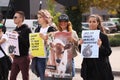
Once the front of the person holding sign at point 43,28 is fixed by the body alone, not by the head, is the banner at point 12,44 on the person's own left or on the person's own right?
on the person's own right

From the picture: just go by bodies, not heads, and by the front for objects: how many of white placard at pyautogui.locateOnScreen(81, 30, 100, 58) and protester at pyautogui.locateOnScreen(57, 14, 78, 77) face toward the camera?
2

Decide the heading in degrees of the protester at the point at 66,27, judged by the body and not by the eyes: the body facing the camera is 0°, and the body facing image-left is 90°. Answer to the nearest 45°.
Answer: approximately 0°

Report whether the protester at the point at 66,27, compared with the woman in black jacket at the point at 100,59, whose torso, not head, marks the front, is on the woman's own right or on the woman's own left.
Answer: on the woman's own right
